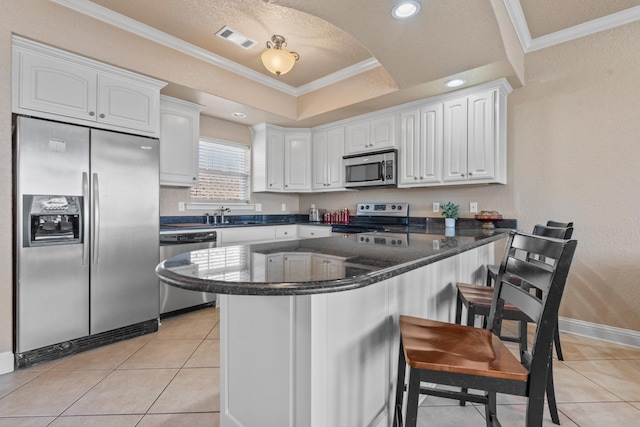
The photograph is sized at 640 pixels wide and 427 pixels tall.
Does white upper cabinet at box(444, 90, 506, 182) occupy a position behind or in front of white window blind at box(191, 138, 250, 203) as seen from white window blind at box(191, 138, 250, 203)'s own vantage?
in front

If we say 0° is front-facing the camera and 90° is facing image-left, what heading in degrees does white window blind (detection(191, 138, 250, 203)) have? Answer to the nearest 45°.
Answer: approximately 315°

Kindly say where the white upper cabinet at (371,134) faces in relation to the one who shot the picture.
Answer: facing the viewer and to the left of the viewer

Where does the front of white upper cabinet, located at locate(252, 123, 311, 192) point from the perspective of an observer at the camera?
facing the viewer and to the right of the viewer

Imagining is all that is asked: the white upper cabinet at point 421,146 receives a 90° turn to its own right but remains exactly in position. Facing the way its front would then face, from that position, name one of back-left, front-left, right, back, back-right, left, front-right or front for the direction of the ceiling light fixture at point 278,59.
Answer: left

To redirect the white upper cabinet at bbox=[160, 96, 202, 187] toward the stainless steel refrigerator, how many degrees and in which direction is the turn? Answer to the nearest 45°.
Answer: approximately 90° to its right

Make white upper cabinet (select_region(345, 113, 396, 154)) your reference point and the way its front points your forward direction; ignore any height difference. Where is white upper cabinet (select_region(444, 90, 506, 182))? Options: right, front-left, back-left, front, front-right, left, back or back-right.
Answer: left

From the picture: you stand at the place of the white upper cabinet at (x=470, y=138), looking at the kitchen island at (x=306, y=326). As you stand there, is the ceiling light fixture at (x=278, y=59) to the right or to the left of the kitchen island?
right

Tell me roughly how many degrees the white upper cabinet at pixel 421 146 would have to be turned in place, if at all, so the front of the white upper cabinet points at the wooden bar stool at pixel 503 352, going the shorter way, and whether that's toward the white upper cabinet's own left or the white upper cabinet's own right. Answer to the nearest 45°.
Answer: approximately 45° to the white upper cabinet's own left

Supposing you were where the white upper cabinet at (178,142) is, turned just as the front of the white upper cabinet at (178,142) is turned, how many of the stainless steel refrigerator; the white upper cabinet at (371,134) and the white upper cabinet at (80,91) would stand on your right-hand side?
2

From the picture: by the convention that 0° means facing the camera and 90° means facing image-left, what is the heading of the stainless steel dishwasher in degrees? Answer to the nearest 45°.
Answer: approximately 315°
